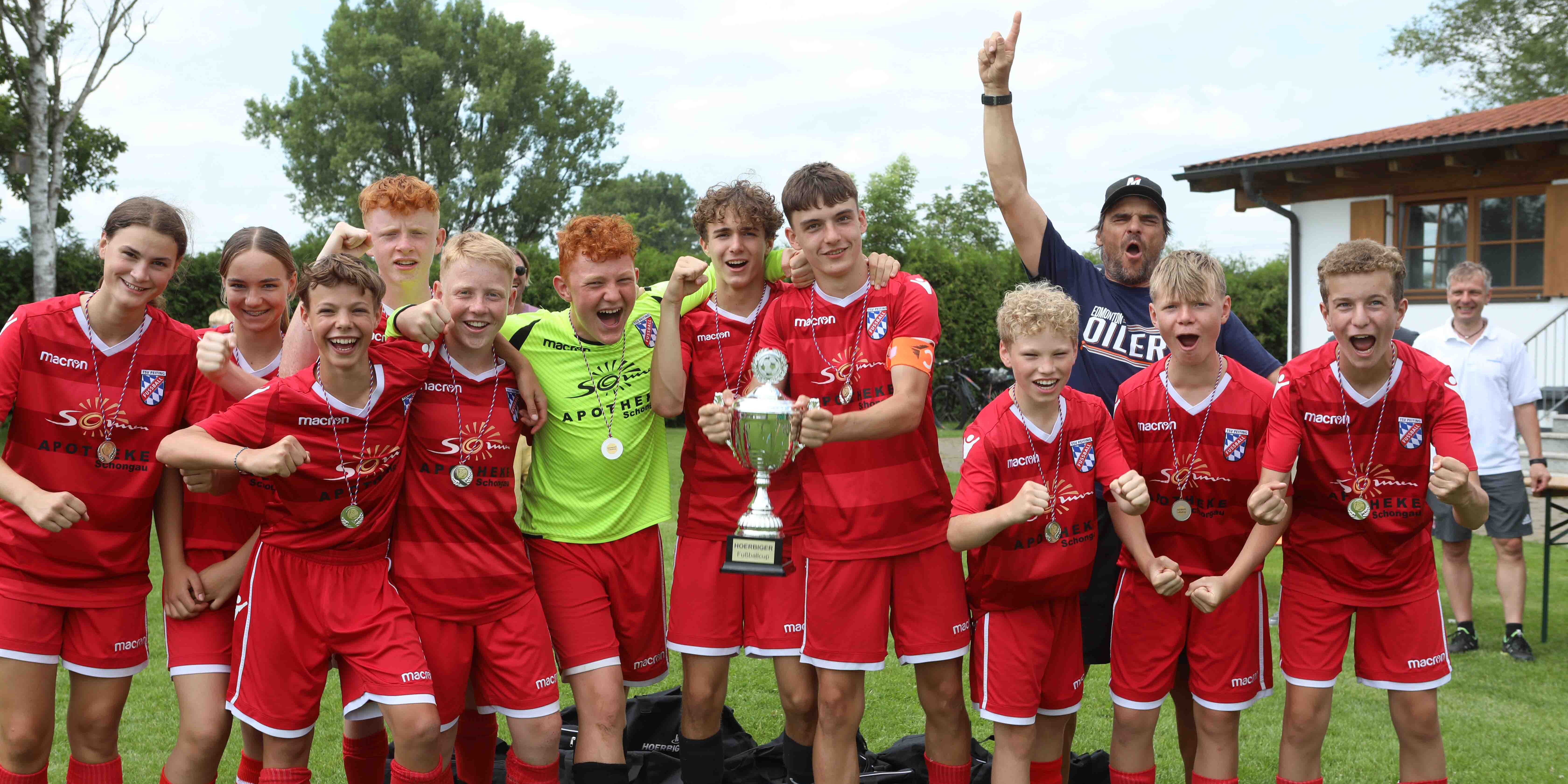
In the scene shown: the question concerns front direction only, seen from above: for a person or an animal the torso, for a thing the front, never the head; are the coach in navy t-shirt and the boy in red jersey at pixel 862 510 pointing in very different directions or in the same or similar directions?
same or similar directions

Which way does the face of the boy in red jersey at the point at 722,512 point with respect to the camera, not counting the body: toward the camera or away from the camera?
toward the camera

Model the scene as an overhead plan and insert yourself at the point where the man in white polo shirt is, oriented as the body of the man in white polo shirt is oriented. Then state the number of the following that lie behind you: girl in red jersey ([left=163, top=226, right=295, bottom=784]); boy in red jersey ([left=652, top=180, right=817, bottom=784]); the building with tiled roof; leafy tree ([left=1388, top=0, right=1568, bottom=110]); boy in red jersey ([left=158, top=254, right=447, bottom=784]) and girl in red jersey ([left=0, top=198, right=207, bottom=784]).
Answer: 2

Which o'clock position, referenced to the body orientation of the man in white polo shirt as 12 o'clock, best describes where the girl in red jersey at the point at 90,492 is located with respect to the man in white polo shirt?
The girl in red jersey is roughly at 1 o'clock from the man in white polo shirt.

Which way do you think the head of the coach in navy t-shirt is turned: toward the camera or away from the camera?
toward the camera

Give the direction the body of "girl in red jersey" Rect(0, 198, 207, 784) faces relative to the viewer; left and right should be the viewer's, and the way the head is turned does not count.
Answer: facing the viewer

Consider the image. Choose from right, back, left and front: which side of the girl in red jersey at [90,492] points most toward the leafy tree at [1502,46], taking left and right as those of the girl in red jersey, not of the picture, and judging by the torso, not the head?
left

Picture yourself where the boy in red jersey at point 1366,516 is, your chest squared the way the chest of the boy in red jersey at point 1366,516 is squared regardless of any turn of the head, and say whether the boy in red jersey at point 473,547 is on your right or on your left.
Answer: on your right

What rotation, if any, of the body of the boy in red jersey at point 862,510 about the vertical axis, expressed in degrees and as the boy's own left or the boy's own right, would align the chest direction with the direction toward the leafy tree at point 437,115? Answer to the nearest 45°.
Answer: approximately 135° to the boy's own right

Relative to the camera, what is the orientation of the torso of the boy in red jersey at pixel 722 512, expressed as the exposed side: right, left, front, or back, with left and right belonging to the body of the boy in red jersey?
front

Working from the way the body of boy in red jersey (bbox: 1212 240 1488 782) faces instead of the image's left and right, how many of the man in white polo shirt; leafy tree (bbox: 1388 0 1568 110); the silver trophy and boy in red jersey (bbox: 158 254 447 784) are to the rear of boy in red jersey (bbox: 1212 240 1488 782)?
2

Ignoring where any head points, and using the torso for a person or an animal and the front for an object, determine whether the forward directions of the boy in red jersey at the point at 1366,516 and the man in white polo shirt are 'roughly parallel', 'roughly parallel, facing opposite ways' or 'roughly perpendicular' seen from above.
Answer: roughly parallel

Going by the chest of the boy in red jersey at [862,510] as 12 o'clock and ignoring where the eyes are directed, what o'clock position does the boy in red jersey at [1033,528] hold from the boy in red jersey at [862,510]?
the boy in red jersey at [1033,528] is roughly at 9 o'clock from the boy in red jersey at [862,510].

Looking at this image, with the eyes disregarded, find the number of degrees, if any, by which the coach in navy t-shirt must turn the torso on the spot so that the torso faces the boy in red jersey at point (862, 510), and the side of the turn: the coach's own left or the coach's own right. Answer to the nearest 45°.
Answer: approximately 45° to the coach's own right

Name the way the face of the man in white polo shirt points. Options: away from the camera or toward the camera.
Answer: toward the camera

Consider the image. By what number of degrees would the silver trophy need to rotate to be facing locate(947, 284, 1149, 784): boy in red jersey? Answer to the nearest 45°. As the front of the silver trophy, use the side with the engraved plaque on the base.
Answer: approximately 90° to its left

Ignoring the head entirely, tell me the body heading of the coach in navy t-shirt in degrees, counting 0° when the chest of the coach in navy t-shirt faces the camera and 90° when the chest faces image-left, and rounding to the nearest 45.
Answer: approximately 0°
